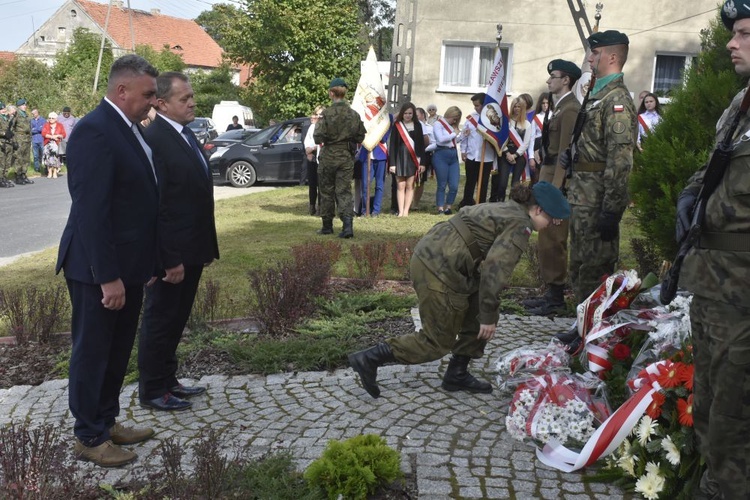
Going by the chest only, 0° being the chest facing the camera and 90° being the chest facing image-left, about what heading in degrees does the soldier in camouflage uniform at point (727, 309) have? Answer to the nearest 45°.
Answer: approximately 90°

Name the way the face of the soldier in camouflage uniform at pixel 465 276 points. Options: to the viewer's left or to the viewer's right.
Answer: to the viewer's right

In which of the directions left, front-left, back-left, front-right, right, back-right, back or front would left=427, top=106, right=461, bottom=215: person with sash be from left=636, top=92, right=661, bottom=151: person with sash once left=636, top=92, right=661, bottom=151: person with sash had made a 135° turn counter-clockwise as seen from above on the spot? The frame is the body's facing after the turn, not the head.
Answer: back-left

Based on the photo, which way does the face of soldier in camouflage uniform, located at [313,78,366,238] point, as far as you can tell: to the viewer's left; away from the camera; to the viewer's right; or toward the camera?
away from the camera

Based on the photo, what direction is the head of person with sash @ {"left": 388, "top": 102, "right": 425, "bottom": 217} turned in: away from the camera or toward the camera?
toward the camera

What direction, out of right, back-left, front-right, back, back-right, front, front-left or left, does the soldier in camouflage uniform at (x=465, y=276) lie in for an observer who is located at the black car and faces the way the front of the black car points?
left

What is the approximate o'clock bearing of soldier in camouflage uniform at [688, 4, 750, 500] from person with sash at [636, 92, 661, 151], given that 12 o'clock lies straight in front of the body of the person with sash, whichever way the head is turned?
The soldier in camouflage uniform is roughly at 12 o'clock from the person with sash.

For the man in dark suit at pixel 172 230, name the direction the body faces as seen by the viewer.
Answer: to the viewer's right

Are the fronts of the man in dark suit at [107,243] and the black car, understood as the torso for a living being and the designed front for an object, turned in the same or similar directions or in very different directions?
very different directions

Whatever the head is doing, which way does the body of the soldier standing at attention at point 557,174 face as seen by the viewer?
to the viewer's left

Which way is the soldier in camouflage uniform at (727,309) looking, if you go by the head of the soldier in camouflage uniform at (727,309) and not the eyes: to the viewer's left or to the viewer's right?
to the viewer's left

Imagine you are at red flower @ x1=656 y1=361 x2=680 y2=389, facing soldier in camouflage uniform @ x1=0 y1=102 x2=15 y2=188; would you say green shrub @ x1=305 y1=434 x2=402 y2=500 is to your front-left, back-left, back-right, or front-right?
front-left

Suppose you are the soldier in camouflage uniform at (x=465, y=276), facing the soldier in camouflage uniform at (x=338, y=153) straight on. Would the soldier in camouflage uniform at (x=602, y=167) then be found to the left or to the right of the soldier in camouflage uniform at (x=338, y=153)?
right

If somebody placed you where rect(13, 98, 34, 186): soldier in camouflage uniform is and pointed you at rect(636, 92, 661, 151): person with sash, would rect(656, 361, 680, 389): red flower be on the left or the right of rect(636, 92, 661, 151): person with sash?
right

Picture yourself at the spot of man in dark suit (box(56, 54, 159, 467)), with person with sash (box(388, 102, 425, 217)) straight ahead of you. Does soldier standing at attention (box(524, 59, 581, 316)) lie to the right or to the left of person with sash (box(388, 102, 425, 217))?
right

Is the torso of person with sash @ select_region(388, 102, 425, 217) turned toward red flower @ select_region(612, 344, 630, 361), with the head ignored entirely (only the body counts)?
yes

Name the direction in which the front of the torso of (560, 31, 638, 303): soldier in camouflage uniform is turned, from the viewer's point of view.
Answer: to the viewer's left

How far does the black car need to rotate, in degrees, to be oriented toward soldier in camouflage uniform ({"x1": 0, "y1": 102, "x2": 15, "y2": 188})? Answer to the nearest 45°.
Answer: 0° — it already faces them

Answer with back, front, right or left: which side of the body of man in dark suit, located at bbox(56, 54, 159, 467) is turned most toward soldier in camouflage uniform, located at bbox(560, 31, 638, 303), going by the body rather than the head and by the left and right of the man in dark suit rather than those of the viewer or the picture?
front

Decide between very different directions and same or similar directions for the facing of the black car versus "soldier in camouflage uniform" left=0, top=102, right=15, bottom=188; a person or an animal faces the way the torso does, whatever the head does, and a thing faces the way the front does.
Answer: very different directions

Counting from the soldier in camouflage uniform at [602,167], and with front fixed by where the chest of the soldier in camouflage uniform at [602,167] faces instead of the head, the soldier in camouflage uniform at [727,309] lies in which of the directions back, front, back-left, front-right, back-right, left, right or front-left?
left

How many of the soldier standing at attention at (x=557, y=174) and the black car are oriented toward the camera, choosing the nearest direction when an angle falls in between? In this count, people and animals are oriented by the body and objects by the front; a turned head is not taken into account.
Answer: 0

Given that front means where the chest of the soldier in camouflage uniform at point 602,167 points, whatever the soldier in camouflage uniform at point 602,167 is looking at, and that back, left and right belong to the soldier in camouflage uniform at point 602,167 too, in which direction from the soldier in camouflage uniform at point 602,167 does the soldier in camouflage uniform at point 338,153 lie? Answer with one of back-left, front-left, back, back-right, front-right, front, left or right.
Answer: front-right
